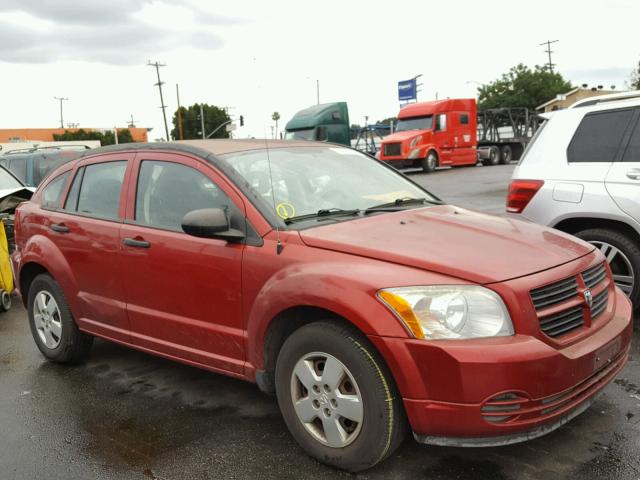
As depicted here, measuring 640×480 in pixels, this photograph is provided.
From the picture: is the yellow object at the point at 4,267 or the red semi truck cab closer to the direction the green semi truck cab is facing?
the yellow object

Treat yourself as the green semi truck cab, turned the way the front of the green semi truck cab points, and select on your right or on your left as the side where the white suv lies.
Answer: on your left

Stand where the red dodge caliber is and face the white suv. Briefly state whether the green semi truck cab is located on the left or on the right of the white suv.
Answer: left

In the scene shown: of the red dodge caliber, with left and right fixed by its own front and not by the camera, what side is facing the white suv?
left

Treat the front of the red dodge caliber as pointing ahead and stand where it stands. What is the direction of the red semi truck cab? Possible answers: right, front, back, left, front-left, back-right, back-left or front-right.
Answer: back-left

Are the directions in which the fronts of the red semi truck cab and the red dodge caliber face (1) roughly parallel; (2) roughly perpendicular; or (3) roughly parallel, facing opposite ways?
roughly perpendicular

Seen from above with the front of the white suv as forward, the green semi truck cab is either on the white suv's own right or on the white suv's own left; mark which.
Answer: on the white suv's own left

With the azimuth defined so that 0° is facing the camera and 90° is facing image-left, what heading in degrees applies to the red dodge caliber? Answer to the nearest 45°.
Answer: approximately 315°

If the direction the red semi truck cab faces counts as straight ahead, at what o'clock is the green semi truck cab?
The green semi truck cab is roughly at 1 o'clock from the red semi truck cab.

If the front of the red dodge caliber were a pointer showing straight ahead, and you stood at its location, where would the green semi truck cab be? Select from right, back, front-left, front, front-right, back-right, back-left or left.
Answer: back-left
